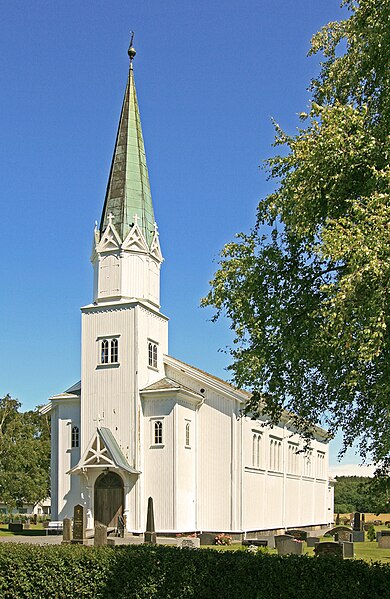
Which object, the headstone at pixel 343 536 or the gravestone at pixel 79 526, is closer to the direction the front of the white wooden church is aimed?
the gravestone

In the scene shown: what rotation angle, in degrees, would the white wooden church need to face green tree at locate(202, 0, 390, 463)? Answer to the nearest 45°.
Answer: approximately 45° to its left

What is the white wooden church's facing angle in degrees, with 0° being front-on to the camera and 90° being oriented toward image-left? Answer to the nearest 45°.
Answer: approximately 45°

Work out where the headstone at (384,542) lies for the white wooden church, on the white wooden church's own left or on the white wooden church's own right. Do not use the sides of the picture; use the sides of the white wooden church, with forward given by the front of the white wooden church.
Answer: on the white wooden church's own left

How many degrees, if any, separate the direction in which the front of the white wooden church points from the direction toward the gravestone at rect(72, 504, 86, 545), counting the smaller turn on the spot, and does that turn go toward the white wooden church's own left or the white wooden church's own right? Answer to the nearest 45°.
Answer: approximately 45° to the white wooden church's own left

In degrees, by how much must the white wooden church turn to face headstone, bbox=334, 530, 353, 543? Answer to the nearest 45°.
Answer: approximately 45° to its left
